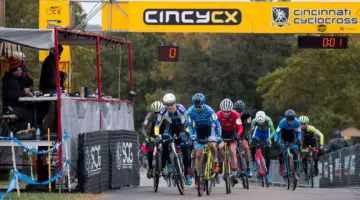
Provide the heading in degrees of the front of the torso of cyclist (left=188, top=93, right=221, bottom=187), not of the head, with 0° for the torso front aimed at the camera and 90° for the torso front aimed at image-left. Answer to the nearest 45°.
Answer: approximately 0°

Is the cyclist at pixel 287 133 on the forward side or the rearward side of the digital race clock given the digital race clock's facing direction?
on the forward side

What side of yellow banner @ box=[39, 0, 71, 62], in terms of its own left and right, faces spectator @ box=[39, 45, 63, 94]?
front

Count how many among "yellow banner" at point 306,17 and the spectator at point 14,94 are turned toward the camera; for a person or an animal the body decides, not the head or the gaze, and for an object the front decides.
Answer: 1

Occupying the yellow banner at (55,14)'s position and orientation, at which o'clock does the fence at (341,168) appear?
The fence is roughly at 10 o'clock from the yellow banner.

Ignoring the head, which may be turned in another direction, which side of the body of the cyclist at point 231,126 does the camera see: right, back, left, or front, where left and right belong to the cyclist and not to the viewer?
front

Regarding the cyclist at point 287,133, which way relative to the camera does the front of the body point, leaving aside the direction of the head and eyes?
toward the camera

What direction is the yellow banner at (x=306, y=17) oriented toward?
toward the camera

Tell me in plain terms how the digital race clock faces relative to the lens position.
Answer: facing the viewer

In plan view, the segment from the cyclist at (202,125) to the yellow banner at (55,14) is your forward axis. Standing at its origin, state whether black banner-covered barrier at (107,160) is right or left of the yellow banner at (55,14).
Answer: left

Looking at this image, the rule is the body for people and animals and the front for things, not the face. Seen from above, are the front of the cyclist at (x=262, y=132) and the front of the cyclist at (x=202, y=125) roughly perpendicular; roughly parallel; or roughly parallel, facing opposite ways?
roughly parallel
